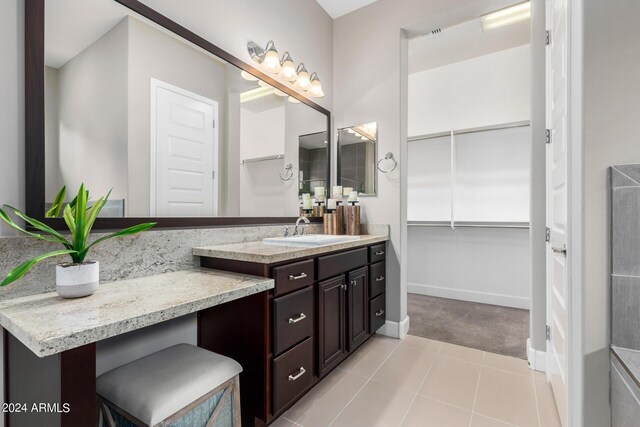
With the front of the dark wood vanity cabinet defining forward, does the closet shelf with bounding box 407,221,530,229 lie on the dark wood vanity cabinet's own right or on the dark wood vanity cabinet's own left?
on the dark wood vanity cabinet's own left

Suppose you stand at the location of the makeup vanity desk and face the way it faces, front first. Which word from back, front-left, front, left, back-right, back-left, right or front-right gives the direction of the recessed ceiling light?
front-left

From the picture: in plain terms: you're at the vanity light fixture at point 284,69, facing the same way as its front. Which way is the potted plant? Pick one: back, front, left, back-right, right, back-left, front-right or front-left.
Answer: right

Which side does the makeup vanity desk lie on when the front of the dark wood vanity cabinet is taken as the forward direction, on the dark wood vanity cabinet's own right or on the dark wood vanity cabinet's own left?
on the dark wood vanity cabinet's own right

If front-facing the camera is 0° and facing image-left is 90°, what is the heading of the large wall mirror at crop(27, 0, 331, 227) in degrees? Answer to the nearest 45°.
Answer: approximately 315°

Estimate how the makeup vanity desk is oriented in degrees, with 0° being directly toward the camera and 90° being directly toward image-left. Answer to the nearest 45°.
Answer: approximately 315°

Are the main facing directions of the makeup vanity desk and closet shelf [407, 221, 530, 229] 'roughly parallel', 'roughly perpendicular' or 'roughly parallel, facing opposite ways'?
roughly perpendicular

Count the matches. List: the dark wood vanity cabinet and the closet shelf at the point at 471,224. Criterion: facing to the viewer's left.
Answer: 0

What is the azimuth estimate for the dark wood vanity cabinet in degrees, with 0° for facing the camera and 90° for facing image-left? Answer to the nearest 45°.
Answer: approximately 315°
